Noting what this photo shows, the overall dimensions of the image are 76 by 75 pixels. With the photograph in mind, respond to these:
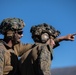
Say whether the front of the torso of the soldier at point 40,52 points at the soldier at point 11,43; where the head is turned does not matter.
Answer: no

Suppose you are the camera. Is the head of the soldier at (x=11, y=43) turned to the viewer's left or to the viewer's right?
to the viewer's right
